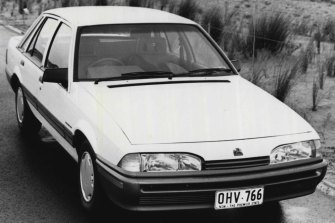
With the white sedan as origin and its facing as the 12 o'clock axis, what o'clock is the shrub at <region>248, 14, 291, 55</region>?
The shrub is roughly at 8 o'clock from the white sedan.

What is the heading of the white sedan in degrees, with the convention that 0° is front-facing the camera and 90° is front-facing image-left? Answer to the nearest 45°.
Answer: approximately 315°
